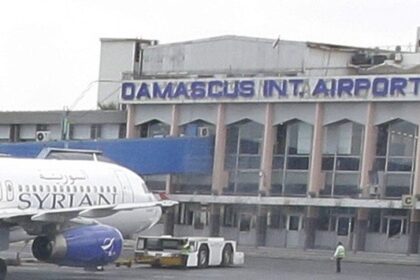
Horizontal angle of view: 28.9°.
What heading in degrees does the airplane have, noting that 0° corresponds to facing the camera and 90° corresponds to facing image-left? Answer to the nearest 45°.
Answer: approximately 225°
